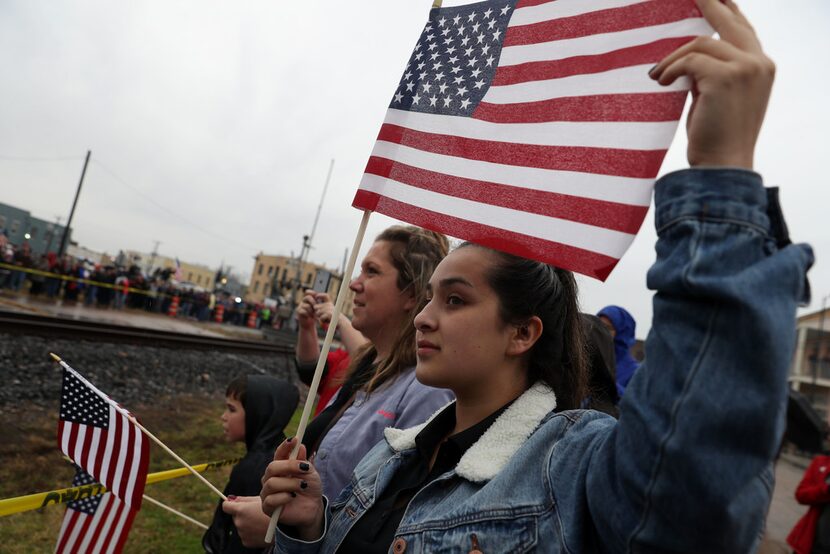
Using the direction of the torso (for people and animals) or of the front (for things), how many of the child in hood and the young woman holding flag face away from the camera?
0

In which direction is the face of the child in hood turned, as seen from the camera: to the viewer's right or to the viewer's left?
to the viewer's left

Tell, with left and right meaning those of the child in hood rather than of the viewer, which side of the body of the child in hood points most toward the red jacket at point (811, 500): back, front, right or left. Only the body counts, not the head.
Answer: back

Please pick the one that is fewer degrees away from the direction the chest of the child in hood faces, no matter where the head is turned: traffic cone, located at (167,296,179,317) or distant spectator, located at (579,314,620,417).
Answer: the traffic cone

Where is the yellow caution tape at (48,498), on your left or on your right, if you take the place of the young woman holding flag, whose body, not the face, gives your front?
on your right

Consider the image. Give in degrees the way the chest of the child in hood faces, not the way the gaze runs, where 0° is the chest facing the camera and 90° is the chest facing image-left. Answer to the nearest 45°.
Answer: approximately 90°
